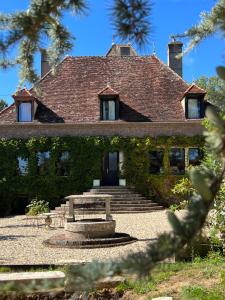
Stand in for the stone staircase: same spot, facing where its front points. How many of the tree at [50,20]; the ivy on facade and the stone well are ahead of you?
2

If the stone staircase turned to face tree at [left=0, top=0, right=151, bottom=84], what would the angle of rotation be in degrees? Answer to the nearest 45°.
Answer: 0° — it already faces it

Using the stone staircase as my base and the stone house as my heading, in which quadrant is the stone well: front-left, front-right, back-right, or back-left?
back-left

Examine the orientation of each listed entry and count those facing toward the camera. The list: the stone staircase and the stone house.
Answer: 2

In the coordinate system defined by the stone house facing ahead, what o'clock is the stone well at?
The stone well is roughly at 12 o'clock from the stone house.

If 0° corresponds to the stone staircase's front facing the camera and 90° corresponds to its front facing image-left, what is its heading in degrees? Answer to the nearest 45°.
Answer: approximately 0°

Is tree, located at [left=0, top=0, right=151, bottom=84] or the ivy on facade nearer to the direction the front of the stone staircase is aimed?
the tree

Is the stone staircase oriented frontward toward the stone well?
yes

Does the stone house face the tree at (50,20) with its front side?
yes
